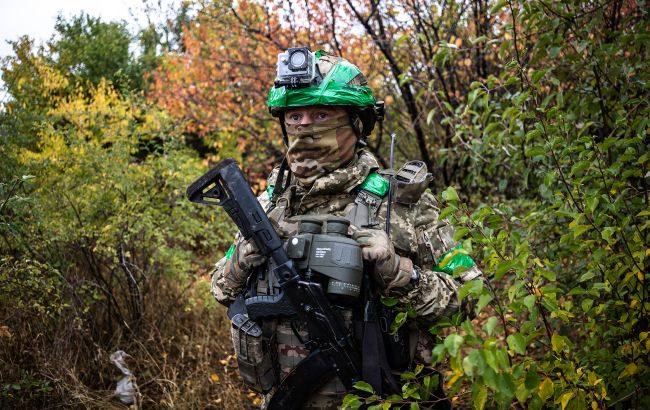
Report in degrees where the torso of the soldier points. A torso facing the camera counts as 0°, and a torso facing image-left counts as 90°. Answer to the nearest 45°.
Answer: approximately 45°
